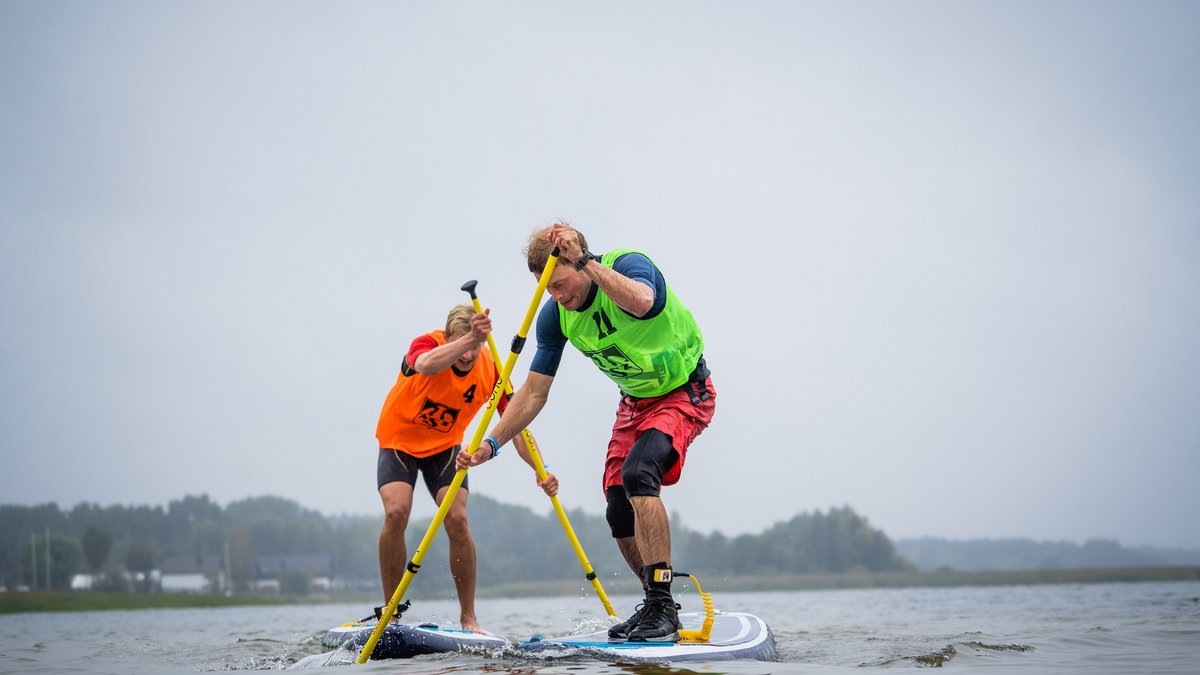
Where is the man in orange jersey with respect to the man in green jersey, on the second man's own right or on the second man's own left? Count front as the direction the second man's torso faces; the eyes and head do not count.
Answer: on the second man's own right

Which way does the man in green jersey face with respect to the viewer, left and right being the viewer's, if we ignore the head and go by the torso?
facing the viewer and to the left of the viewer

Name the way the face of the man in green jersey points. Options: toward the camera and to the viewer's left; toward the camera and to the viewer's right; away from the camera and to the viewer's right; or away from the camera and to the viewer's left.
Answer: toward the camera and to the viewer's left

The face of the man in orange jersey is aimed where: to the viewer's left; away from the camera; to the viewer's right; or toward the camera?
toward the camera
